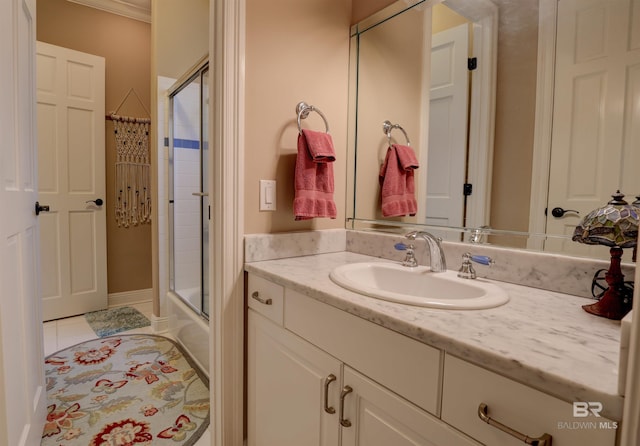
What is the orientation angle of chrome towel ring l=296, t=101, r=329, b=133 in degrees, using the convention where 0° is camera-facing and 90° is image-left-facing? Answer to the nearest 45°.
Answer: approximately 315°

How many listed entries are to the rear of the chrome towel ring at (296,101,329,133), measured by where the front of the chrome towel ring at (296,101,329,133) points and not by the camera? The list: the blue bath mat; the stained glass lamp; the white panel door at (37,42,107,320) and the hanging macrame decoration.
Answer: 3

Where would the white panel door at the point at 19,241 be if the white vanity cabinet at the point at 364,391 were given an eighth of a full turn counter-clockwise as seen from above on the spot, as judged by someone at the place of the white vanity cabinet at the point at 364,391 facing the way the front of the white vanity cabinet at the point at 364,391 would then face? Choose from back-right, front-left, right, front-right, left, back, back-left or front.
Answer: right

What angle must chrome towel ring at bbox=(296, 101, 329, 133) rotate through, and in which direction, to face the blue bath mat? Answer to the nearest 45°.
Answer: approximately 180°

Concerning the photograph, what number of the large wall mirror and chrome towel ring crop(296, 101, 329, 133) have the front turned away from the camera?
0

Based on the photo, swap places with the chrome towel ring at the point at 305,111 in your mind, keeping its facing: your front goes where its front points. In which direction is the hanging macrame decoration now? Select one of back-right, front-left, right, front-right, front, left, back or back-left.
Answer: back

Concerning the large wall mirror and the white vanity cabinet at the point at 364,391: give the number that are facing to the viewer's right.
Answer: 0

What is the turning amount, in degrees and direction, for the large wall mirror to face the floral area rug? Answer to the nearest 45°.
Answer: approximately 45° to its right

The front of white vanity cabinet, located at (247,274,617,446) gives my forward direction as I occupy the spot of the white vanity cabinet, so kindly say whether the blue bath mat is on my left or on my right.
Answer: on my right

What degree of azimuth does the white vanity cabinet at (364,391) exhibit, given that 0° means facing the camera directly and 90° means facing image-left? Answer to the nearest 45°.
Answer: approximately 45°

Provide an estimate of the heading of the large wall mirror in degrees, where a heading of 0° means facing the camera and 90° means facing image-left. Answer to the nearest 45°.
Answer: approximately 45°
